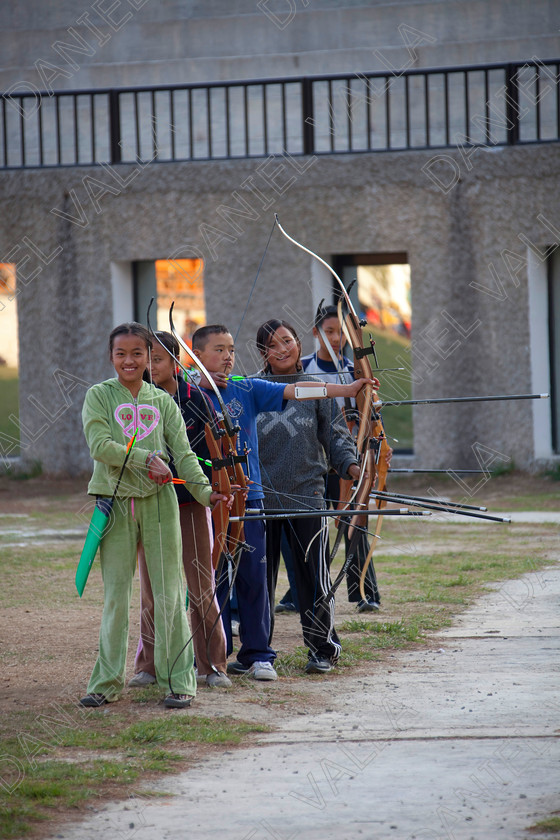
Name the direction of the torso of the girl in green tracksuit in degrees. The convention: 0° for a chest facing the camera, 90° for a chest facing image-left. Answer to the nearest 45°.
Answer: approximately 0°
